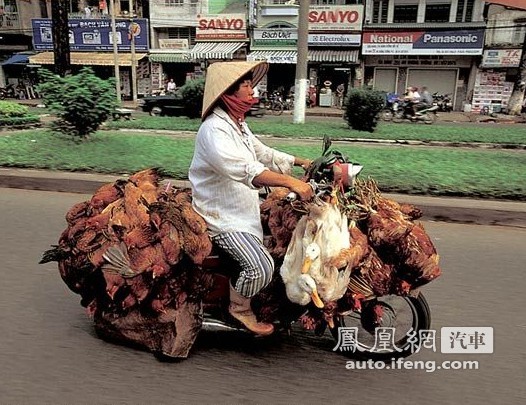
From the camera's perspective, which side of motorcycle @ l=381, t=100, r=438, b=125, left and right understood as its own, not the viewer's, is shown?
left

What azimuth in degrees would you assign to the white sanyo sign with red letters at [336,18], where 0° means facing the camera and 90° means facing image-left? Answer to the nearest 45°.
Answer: approximately 0°

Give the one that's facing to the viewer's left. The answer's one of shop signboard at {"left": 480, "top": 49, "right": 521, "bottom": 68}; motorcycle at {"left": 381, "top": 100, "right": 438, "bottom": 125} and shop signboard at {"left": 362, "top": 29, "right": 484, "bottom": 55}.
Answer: the motorcycle

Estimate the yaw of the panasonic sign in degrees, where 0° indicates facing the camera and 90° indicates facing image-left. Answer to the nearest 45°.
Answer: approximately 0°

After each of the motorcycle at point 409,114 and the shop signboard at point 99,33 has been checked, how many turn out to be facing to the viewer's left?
1

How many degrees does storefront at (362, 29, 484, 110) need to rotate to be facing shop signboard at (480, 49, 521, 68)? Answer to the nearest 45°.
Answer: approximately 90° to its left

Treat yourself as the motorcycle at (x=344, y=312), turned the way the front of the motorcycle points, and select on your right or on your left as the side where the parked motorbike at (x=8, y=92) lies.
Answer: on your left

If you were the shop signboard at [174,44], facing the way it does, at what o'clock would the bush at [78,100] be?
The bush is roughly at 12 o'clock from the shop signboard.

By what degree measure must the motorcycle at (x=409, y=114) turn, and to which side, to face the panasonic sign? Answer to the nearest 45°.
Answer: approximately 90° to its right

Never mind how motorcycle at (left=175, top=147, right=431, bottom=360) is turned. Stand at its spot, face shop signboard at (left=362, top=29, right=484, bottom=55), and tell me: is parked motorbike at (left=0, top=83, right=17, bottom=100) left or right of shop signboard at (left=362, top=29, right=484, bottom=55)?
left
